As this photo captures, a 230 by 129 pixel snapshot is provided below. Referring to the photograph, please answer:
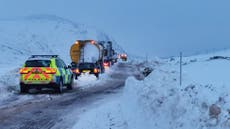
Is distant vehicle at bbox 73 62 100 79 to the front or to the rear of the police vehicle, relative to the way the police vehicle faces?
to the front

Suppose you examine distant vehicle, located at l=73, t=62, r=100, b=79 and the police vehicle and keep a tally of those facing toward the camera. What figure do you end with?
0

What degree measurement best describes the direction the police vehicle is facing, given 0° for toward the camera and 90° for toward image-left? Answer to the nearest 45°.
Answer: approximately 225°

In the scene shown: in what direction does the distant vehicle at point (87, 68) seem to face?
away from the camera

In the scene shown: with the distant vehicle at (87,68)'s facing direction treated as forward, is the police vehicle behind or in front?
behind
